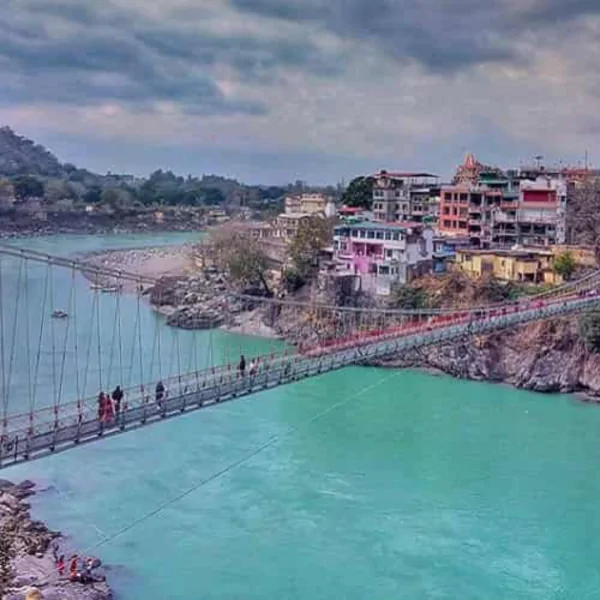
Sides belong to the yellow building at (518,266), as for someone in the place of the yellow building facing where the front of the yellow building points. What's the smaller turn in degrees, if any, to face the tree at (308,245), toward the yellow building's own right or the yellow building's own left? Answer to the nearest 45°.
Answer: approximately 135° to the yellow building's own right

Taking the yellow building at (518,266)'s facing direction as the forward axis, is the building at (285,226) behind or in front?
behind

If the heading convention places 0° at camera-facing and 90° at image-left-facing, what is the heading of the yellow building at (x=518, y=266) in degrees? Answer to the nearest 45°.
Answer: approximately 0°

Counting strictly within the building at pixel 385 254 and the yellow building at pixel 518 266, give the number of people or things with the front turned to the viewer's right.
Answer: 0

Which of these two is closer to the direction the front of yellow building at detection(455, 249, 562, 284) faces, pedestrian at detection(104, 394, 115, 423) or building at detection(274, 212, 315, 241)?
the pedestrian

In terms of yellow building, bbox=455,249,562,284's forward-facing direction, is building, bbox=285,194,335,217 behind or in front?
behind

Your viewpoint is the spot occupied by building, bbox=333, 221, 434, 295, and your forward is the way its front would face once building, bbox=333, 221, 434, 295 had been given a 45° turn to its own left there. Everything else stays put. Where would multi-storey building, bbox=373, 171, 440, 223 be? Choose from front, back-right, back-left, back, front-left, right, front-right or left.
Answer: back

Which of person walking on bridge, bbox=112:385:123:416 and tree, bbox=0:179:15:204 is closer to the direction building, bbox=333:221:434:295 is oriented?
the person walking on bridge

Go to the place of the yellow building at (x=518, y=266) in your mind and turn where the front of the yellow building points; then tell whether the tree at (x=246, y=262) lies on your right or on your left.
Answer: on your right

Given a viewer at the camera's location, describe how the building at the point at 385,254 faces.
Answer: facing the viewer and to the left of the viewer
